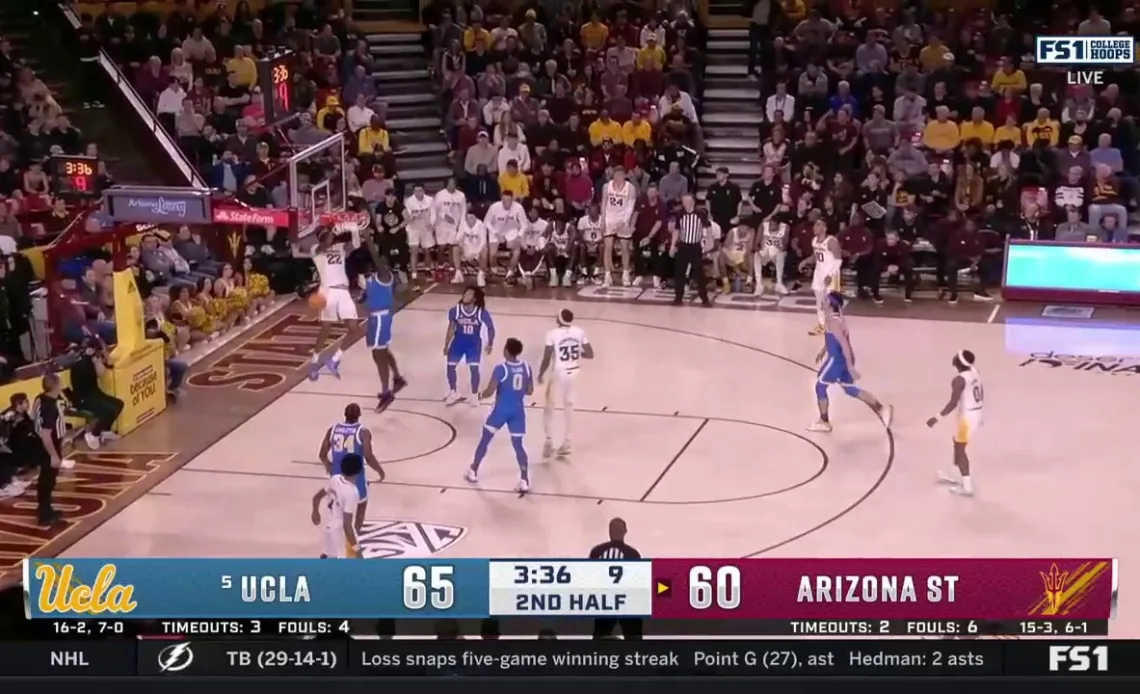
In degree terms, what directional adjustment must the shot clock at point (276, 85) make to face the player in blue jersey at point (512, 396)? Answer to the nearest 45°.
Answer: approximately 45° to its right

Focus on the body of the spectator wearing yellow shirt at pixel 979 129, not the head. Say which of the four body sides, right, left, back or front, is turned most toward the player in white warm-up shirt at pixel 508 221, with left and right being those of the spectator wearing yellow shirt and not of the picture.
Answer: right

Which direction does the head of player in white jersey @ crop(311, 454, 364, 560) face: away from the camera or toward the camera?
away from the camera

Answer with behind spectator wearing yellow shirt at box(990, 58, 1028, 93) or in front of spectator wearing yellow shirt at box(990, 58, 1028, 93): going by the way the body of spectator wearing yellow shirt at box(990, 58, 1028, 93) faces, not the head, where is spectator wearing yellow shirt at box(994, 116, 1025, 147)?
in front

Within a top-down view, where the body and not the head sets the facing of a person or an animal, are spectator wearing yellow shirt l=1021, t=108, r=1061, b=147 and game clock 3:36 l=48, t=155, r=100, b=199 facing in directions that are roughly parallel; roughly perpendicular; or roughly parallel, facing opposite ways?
roughly parallel

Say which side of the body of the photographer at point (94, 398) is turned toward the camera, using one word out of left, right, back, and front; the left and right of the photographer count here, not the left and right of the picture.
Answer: right

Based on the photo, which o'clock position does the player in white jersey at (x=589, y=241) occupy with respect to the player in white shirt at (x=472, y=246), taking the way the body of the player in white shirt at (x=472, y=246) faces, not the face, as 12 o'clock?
the player in white jersey at (x=589, y=241) is roughly at 9 o'clock from the player in white shirt at (x=472, y=246).

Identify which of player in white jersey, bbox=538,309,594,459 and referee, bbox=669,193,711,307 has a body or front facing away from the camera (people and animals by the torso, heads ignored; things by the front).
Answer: the player in white jersey

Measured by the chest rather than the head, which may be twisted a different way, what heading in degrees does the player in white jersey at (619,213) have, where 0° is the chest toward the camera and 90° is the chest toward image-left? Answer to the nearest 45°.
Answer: approximately 0°

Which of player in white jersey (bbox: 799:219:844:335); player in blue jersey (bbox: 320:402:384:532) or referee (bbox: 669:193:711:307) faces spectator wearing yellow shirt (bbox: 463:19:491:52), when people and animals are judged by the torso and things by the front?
the player in blue jersey

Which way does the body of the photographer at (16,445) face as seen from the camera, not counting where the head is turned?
to the viewer's right

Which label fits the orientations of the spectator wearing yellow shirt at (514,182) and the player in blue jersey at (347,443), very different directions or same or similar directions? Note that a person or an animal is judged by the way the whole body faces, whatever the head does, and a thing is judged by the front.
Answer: very different directions

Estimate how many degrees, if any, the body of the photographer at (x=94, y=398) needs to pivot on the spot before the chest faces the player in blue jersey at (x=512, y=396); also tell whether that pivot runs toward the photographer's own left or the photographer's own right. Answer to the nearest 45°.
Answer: approximately 45° to the photographer's own right

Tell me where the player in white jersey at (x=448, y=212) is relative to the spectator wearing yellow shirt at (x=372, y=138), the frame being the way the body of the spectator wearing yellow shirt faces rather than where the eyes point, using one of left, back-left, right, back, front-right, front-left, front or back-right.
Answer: front-left

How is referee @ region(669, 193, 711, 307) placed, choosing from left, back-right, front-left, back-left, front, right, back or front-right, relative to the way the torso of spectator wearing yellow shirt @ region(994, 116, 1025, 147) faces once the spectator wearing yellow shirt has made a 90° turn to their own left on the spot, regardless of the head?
back-right
